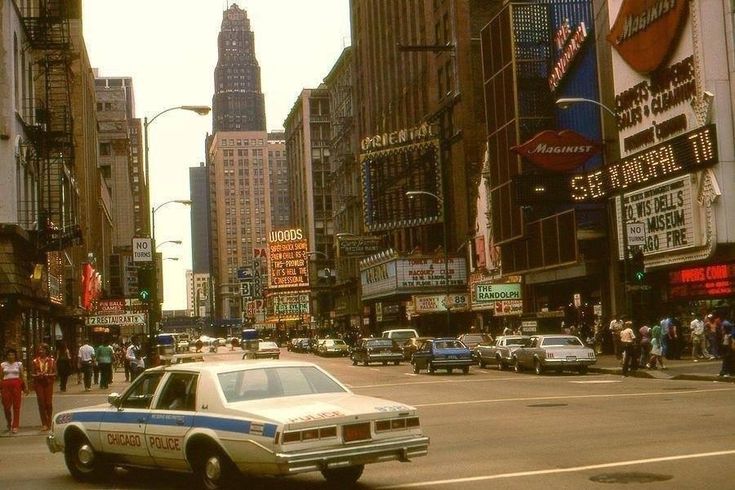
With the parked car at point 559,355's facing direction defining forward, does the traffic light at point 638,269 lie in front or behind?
behind

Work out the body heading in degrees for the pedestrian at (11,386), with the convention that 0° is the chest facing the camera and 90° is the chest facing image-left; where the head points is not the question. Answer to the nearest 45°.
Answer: approximately 0°

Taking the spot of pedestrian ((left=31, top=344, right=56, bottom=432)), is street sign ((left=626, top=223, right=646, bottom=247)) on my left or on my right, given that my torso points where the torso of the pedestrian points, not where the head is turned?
on my left

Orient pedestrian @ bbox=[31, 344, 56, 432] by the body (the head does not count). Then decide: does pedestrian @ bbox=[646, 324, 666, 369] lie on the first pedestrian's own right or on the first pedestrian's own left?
on the first pedestrian's own left
